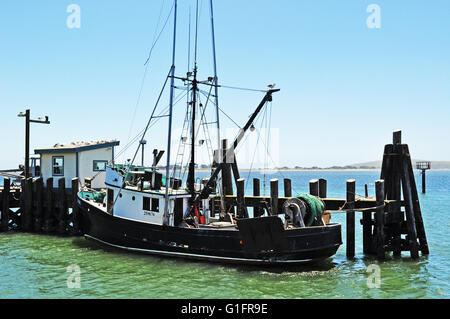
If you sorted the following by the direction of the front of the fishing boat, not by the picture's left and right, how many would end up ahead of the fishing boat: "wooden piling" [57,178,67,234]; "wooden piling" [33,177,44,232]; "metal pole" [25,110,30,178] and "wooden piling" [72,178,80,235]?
4

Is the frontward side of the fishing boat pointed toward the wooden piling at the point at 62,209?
yes

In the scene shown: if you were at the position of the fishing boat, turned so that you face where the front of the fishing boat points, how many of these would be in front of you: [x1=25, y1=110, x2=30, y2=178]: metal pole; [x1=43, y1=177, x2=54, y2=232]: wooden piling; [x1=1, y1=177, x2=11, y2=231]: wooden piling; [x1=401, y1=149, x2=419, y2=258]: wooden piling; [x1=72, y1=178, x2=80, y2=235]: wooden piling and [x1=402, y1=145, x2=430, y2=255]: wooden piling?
4

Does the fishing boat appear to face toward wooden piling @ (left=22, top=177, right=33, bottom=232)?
yes

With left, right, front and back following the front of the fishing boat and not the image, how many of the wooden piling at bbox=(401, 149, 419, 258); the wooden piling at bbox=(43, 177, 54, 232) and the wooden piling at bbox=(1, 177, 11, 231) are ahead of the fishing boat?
2

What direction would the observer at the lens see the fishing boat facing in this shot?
facing away from the viewer and to the left of the viewer

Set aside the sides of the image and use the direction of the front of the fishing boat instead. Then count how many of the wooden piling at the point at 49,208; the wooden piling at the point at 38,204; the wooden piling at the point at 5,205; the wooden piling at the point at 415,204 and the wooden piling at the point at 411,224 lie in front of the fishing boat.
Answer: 3

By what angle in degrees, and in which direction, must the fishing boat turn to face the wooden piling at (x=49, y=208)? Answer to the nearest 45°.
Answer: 0° — it already faces it

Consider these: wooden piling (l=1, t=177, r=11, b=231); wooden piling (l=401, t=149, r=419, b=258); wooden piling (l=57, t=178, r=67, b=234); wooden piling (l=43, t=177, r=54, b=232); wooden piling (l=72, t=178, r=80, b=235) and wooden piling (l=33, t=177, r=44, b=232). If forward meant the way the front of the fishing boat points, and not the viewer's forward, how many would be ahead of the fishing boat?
5

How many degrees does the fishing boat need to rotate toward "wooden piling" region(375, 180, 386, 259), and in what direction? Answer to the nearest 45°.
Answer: approximately 135° to its right

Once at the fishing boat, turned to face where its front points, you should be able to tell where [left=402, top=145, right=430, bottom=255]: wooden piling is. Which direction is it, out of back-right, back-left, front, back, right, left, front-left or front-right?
back-right

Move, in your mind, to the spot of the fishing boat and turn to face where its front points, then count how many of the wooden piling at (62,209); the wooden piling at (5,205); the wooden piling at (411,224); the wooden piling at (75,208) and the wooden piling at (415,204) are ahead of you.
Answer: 3

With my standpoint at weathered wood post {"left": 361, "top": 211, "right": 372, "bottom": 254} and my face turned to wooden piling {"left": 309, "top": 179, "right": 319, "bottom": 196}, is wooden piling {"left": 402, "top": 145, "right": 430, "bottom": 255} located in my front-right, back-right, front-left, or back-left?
back-right

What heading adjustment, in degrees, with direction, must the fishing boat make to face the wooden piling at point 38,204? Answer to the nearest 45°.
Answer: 0° — it already faces it

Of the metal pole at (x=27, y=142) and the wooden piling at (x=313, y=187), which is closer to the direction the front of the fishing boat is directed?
the metal pole

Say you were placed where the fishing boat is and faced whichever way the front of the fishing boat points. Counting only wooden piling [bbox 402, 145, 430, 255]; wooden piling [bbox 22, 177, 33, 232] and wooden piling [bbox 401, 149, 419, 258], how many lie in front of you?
1
